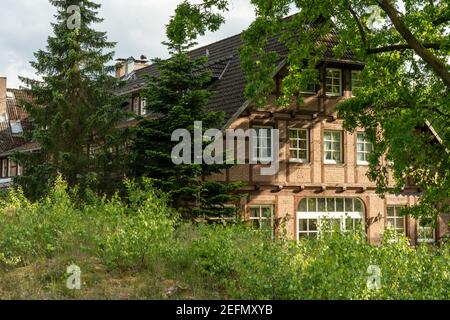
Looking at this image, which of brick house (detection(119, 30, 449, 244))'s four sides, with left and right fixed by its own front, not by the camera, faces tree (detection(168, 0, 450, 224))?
front

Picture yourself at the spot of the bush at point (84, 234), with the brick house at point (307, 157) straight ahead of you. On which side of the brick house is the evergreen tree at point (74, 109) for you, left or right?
left

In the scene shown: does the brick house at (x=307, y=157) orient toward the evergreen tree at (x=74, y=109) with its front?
no

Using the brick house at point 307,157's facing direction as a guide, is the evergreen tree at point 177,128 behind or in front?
in front

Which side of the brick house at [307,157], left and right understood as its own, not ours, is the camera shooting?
front

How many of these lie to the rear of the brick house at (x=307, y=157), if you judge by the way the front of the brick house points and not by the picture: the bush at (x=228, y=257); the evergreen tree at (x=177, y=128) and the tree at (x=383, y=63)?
0

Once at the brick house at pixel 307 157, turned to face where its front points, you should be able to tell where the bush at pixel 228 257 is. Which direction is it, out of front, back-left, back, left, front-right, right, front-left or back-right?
front

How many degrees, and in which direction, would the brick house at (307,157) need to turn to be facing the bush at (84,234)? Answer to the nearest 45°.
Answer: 0° — it already faces it

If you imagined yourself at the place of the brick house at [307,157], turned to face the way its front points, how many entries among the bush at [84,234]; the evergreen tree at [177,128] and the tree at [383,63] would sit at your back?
0
